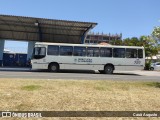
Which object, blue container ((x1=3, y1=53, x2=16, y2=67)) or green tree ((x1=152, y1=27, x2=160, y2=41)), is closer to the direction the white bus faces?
the blue container

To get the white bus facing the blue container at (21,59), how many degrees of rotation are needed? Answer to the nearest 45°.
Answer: approximately 45° to its right

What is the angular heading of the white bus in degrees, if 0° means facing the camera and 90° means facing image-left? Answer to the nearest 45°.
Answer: approximately 90°

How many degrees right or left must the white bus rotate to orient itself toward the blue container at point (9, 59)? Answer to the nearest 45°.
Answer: approximately 45° to its right

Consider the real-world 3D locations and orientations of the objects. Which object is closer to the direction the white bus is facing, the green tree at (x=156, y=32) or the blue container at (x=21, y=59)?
the blue container
